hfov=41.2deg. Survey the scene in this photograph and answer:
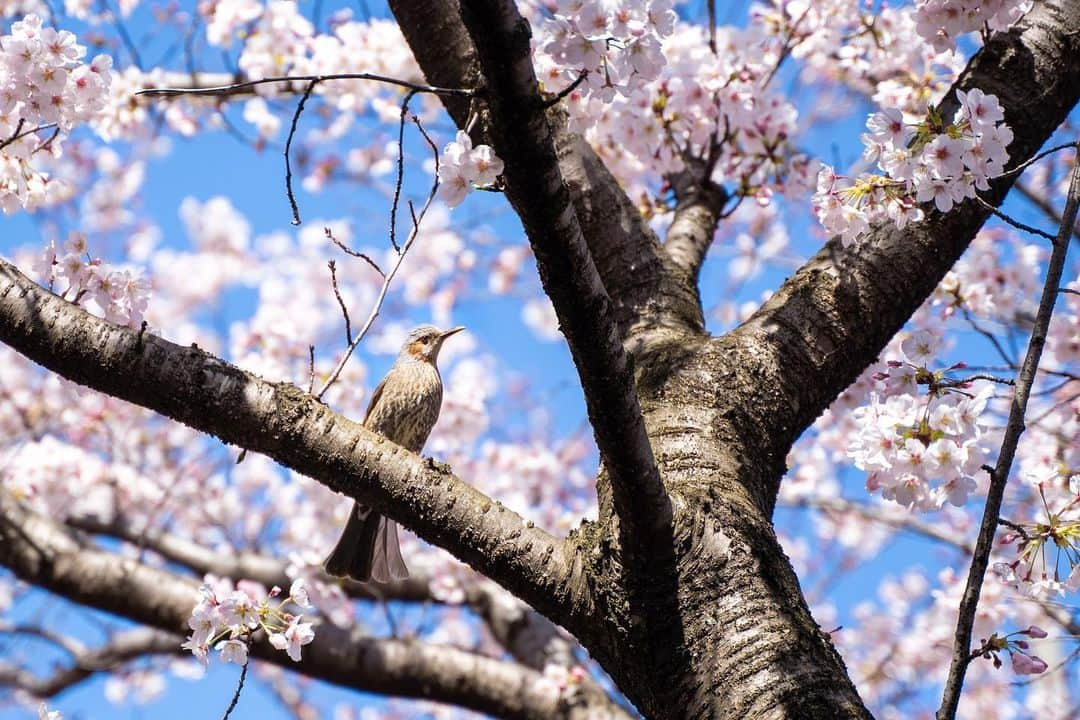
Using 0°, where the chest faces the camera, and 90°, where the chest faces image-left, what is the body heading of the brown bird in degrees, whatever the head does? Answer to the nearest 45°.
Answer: approximately 315°
